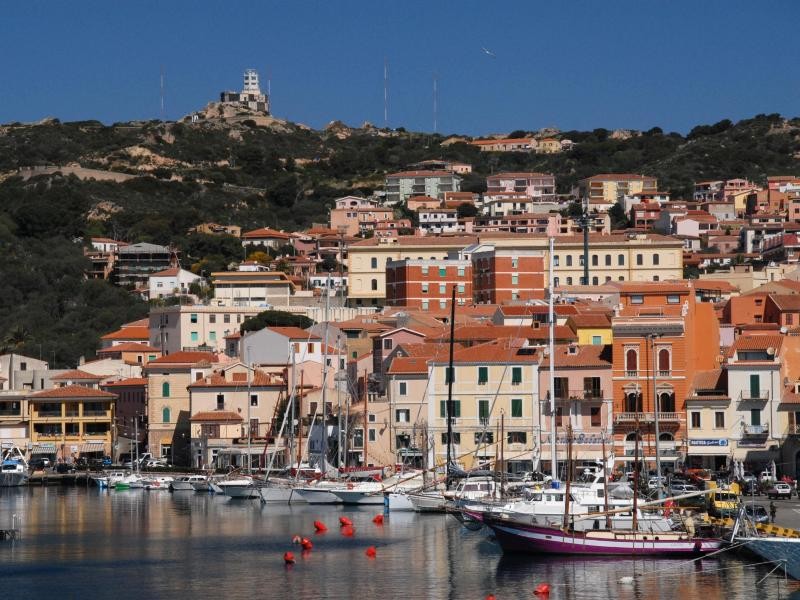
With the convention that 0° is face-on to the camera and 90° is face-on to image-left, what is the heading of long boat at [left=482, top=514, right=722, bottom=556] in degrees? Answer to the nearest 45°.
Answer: approximately 90°
